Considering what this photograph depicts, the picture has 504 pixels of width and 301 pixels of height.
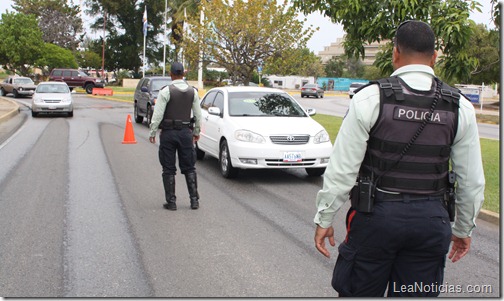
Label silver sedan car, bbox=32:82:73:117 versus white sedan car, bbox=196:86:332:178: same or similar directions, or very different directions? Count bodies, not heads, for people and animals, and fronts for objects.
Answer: same or similar directions

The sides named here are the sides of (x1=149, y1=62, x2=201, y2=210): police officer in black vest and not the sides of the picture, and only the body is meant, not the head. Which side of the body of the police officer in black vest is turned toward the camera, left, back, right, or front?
back

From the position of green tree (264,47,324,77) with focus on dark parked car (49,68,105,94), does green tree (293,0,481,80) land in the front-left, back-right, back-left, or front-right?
front-left

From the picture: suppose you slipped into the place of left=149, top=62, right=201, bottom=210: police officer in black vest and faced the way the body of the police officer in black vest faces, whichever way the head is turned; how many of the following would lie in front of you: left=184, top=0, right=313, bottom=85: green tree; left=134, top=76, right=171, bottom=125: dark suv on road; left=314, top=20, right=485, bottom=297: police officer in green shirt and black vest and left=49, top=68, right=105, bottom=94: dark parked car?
3

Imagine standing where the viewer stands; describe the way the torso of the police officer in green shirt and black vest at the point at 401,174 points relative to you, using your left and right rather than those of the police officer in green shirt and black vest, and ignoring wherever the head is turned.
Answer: facing away from the viewer

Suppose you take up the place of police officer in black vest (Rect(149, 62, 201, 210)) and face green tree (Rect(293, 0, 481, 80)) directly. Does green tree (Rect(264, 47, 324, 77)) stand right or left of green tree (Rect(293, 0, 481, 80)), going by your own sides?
left

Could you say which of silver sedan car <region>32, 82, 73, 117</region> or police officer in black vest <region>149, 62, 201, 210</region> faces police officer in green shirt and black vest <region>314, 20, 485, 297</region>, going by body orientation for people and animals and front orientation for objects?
the silver sedan car

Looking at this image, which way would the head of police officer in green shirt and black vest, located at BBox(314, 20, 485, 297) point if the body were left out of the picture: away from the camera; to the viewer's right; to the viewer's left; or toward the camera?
away from the camera

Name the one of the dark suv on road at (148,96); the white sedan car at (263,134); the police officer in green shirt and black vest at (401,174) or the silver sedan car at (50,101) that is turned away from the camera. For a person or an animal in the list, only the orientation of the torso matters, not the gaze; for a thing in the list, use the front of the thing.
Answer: the police officer in green shirt and black vest

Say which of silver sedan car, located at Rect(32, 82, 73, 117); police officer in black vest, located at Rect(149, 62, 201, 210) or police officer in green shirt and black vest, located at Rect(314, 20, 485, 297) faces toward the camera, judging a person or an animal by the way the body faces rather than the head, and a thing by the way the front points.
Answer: the silver sedan car

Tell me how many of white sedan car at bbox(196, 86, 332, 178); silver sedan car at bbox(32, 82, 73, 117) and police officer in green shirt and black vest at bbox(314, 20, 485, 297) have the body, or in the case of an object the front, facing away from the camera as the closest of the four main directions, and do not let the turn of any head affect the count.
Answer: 1

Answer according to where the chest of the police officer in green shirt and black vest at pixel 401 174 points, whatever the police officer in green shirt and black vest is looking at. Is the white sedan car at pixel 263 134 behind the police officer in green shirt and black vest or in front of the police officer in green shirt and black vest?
in front

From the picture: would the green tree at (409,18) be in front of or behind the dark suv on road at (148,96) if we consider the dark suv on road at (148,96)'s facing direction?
in front

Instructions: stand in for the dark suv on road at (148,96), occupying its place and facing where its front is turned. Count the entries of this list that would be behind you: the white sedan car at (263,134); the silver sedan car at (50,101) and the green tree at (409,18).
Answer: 1

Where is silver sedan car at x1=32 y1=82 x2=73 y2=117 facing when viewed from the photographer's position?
facing the viewer

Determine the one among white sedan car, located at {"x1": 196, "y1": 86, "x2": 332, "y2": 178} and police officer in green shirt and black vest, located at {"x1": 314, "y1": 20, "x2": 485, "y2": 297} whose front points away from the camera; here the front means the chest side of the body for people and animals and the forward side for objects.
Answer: the police officer in green shirt and black vest

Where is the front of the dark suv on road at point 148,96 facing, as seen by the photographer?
facing the viewer and to the right of the viewer

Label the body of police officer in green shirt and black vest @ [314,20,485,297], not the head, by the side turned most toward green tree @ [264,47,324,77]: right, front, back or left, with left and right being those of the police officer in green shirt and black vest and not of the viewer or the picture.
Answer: front
